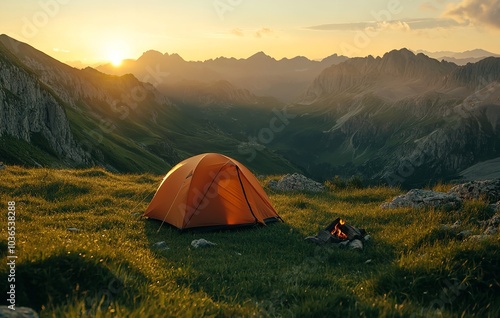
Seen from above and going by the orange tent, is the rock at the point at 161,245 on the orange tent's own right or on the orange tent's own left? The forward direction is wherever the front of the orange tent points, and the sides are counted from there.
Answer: on the orange tent's own right

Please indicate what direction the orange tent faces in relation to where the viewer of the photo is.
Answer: facing the viewer and to the right of the viewer

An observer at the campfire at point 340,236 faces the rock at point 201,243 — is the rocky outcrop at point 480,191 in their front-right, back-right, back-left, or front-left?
back-right

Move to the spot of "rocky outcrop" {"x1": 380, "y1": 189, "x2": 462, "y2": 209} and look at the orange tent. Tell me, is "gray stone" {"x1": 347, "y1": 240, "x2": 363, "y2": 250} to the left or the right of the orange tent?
left

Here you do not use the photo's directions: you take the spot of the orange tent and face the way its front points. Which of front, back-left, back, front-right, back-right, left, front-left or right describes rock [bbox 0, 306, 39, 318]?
front-right

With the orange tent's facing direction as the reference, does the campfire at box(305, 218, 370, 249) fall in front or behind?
in front

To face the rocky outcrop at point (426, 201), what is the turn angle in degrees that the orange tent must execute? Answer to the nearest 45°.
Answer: approximately 45° to its left

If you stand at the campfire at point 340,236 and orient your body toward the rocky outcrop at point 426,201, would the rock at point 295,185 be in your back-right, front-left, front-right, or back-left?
front-left

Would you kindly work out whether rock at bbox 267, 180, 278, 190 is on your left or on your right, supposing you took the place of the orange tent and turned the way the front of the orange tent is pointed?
on your left

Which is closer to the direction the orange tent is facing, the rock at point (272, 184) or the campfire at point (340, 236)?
the campfire

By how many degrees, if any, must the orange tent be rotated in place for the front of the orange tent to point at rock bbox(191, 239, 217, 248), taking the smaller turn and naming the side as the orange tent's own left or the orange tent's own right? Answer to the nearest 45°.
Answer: approximately 45° to the orange tent's own right

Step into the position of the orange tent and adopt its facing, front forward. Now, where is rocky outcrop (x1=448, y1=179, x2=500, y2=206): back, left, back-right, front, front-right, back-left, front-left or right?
front-left

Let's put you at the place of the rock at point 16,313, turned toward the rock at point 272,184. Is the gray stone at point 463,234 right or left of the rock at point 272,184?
right

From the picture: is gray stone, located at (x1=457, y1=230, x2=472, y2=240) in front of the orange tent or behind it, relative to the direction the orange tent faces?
in front
